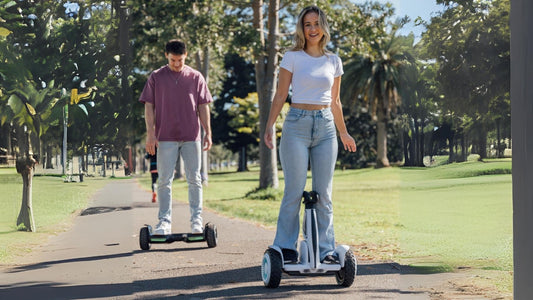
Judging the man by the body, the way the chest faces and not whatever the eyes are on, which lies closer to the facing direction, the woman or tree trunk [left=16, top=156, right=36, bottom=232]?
the woman

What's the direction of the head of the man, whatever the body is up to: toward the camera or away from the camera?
toward the camera

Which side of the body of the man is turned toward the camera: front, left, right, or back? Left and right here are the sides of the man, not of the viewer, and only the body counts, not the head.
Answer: front

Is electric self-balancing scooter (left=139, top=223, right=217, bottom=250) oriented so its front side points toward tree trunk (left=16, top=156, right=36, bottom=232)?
no

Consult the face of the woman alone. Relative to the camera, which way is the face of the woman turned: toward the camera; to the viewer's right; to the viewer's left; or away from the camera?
toward the camera

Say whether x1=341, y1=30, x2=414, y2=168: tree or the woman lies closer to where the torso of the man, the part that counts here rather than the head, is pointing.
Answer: the woman

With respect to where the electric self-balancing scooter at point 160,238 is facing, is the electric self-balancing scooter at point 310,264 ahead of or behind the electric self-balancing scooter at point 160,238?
ahead

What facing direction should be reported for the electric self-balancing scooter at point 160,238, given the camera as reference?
facing the viewer
